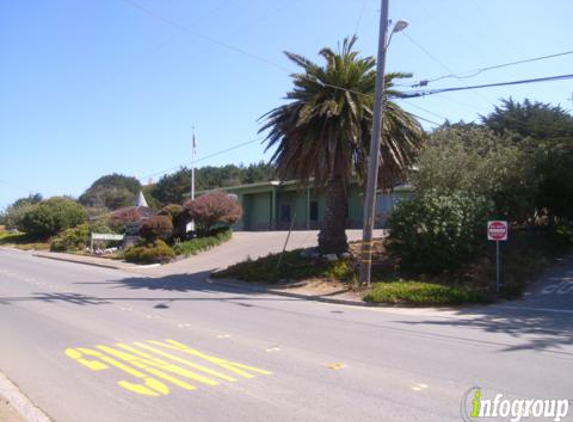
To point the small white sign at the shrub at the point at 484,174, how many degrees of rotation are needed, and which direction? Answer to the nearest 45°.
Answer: approximately 45° to its left

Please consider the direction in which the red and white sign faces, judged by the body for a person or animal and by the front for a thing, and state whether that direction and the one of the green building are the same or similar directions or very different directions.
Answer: same or similar directions

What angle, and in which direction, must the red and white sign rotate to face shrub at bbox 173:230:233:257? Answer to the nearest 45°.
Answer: approximately 135° to its right

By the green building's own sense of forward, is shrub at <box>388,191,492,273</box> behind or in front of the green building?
in front

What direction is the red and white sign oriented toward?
toward the camera

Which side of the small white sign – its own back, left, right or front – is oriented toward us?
front

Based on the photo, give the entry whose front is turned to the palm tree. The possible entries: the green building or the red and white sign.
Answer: the green building

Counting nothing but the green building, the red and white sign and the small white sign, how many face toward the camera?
3

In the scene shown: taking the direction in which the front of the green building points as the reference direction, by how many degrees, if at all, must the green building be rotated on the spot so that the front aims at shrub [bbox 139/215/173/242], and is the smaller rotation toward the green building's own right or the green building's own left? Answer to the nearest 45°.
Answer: approximately 45° to the green building's own right

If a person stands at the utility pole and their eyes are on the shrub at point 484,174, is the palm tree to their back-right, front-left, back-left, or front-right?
front-left

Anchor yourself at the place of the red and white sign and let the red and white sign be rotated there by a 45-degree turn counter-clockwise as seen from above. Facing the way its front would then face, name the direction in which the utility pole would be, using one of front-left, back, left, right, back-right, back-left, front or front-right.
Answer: back-right

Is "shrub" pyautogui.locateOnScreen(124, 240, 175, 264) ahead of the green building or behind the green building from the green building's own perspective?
ahead
